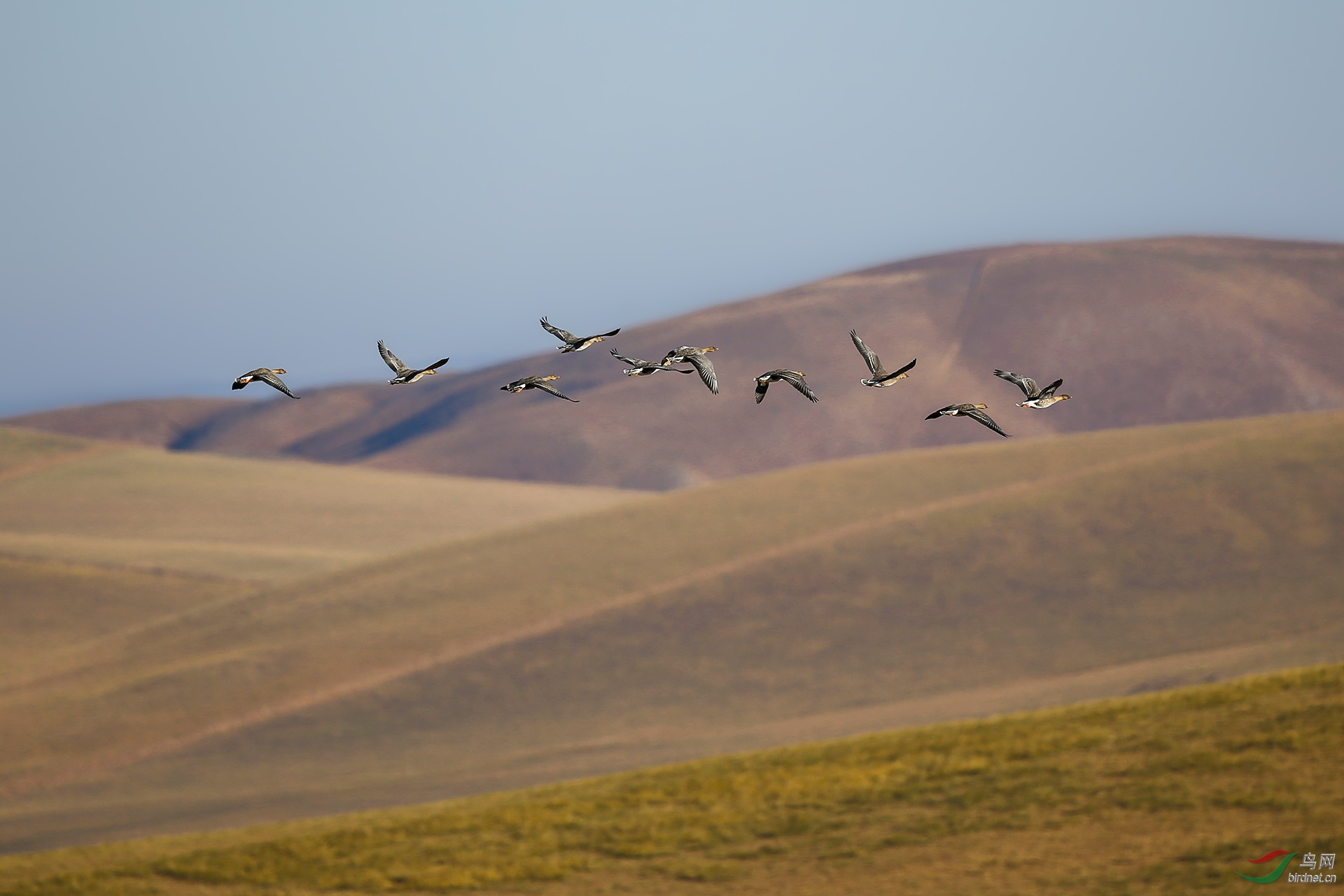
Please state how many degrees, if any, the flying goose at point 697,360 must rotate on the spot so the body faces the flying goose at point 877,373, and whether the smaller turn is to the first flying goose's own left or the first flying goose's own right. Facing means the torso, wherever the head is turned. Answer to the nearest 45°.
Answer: approximately 45° to the first flying goose's own right

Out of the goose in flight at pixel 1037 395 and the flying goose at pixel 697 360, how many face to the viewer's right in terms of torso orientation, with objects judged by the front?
2

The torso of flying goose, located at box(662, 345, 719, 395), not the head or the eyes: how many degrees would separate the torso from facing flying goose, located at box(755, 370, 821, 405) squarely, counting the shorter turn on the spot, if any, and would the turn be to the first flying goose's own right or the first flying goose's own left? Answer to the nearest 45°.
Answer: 0° — it already faces it

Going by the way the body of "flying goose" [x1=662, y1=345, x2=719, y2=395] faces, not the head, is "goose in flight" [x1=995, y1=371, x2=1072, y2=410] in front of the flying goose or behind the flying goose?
in front

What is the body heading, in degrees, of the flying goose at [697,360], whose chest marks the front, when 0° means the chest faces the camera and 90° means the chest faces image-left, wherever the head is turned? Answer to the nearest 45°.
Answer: approximately 270°

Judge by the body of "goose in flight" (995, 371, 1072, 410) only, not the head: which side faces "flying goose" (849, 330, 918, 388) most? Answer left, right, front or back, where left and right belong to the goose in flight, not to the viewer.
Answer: back

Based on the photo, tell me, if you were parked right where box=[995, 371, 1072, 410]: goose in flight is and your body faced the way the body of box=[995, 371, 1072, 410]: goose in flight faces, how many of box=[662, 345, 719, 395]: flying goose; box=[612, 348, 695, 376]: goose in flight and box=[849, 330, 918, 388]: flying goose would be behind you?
3
